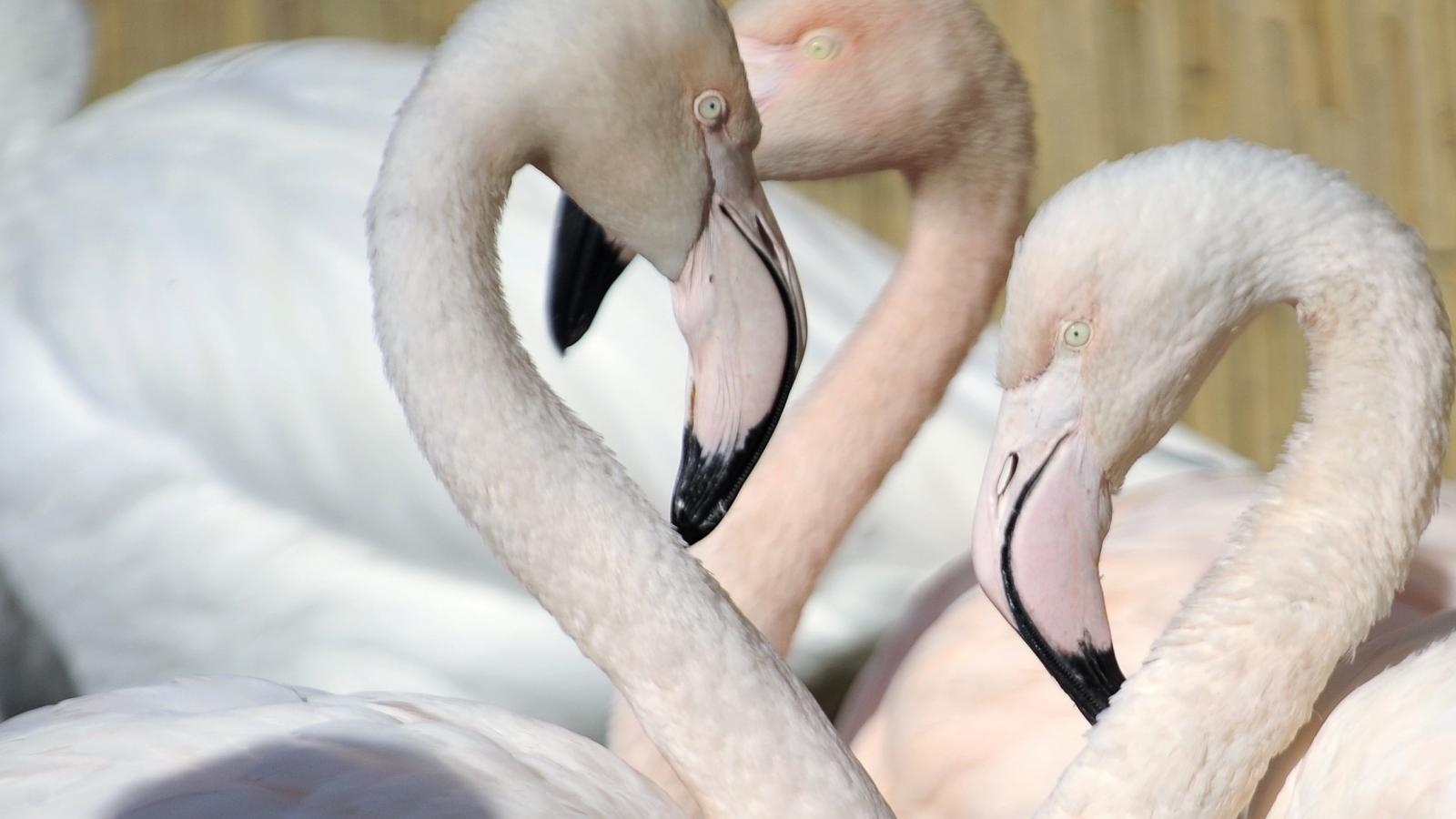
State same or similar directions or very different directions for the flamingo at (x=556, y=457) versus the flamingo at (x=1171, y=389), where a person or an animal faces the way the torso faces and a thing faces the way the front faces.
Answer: very different directions

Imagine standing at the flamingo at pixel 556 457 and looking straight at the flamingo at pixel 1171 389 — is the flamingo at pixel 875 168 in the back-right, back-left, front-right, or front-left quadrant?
front-left

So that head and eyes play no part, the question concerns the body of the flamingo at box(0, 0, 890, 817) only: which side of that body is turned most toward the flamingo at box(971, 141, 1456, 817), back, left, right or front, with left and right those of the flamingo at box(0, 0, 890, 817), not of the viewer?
front

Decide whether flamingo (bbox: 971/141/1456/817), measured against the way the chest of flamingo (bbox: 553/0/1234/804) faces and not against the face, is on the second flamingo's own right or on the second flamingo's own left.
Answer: on the second flamingo's own left

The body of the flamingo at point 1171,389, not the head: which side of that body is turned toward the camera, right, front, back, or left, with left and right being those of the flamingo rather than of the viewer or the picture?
left

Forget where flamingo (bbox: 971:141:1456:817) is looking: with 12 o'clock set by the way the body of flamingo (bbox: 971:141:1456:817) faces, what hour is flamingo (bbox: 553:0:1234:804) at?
flamingo (bbox: 553:0:1234:804) is roughly at 2 o'clock from flamingo (bbox: 971:141:1456:817).

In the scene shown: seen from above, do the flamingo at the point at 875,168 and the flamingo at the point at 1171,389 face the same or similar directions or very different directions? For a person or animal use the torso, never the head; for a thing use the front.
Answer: same or similar directions

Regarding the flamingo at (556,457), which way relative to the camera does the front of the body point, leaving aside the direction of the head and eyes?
to the viewer's right
